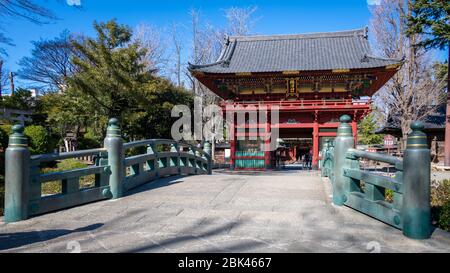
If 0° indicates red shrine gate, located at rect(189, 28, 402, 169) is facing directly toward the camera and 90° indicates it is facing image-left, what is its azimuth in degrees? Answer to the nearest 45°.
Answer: approximately 0°

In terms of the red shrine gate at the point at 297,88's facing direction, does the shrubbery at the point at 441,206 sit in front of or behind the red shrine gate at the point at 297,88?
in front

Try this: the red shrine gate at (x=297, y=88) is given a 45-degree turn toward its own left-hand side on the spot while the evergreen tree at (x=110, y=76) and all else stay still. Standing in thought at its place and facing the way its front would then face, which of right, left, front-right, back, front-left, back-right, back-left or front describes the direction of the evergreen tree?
back-right
